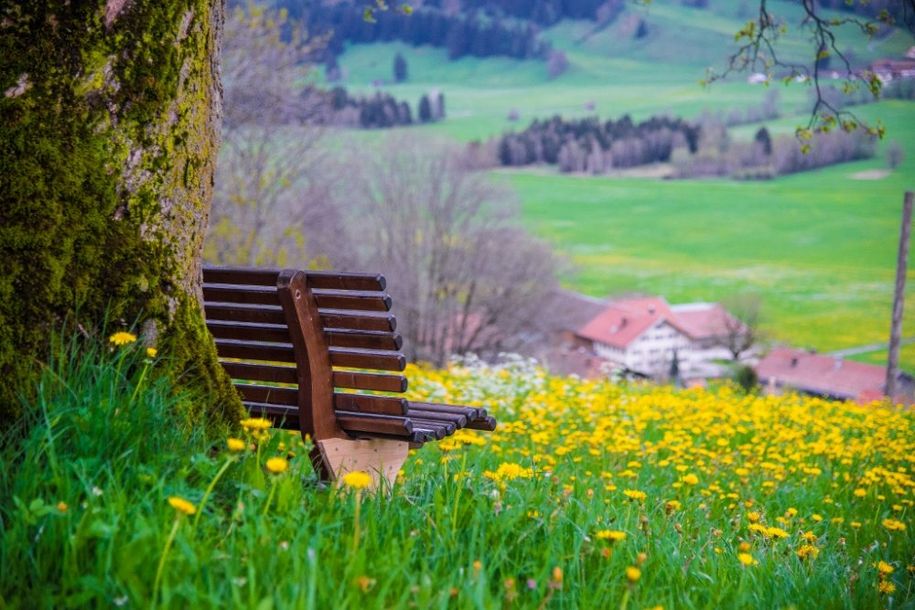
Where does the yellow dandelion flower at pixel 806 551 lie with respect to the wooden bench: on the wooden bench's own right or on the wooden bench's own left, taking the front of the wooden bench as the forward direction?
on the wooden bench's own right
